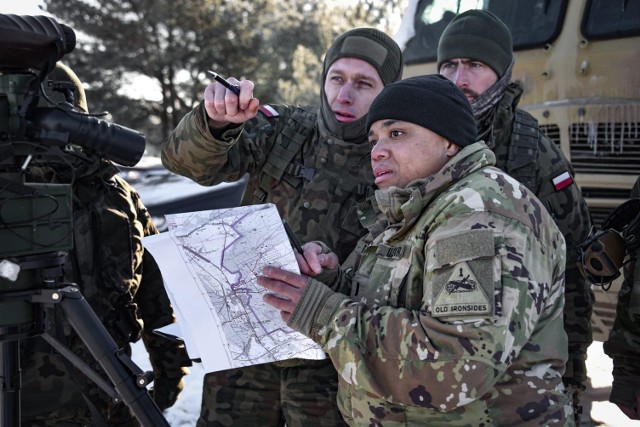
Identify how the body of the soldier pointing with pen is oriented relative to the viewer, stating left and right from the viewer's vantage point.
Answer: facing the viewer

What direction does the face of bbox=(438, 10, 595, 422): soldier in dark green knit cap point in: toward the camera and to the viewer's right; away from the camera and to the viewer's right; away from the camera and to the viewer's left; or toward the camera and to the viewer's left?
toward the camera and to the viewer's left

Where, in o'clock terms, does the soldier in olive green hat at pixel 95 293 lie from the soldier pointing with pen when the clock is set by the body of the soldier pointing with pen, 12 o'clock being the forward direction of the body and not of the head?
The soldier in olive green hat is roughly at 3 o'clock from the soldier pointing with pen.

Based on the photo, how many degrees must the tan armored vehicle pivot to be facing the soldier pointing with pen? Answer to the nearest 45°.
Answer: approximately 45° to its right

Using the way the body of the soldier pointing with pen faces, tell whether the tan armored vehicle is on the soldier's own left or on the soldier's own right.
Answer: on the soldier's own left

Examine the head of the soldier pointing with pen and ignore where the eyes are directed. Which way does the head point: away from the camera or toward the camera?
toward the camera

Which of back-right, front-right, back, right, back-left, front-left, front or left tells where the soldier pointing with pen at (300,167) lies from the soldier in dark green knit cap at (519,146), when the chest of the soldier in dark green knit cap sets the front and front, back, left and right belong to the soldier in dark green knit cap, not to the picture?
front

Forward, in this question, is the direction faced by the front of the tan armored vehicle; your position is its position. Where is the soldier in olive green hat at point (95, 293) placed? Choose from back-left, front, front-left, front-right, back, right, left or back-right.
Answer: front-right

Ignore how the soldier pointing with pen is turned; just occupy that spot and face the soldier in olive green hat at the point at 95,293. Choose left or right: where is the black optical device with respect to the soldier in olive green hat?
left

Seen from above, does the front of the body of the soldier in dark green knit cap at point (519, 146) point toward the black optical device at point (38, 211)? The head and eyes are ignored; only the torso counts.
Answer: yes

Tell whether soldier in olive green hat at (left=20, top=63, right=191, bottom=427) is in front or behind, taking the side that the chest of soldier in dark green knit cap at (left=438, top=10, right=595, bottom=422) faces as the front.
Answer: in front

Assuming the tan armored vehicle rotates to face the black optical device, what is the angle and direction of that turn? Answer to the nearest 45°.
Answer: approximately 45° to its right

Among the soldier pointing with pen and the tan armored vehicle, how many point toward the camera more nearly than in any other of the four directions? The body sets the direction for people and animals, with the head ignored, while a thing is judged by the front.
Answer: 2
